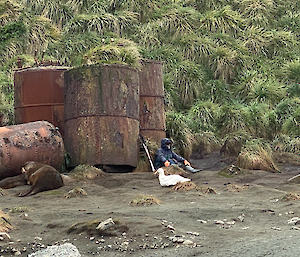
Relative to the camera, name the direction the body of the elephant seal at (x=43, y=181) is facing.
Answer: to the viewer's left

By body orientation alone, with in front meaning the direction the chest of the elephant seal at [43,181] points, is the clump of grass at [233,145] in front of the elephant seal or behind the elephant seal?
behind

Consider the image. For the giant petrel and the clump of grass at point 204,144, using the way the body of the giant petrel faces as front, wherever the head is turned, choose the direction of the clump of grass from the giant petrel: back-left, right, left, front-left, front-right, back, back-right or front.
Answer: right

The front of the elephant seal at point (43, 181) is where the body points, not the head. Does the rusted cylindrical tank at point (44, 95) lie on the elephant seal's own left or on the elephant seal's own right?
on the elephant seal's own right

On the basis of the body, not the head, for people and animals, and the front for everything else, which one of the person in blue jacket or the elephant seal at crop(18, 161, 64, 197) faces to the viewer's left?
the elephant seal

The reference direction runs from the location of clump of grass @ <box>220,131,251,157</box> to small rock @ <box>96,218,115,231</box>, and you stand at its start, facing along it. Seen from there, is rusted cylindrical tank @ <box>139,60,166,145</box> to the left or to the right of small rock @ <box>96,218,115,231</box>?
right

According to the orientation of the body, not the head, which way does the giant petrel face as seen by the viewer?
to the viewer's left

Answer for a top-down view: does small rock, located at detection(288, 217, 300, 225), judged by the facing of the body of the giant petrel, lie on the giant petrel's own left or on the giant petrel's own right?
on the giant petrel's own left

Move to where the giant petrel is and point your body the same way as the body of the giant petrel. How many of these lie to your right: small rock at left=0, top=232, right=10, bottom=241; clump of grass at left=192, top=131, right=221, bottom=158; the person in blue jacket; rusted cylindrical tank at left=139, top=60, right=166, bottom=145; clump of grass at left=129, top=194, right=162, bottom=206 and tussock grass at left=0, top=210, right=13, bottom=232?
3

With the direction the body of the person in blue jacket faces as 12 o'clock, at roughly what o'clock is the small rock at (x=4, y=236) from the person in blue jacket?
The small rock is roughly at 2 o'clock from the person in blue jacket.

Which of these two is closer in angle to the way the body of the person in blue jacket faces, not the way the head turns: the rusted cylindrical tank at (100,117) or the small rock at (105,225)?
the small rock

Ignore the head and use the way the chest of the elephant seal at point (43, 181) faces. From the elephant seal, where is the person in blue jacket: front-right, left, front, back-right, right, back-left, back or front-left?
back-right

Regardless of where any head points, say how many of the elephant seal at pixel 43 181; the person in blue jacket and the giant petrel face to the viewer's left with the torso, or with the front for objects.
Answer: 2

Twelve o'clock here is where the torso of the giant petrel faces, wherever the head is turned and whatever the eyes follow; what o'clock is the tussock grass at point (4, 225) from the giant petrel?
The tussock grass is roughly at 10 o'clock from the giant petrel.
